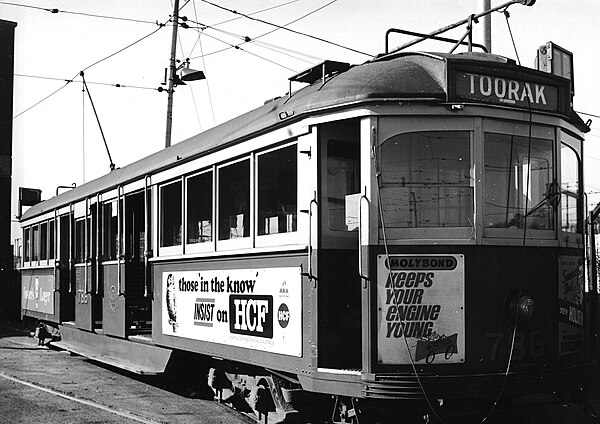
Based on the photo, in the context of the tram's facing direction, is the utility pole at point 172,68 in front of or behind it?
behind

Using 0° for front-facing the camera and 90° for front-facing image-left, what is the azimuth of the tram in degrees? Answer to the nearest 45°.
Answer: approximately 315°
